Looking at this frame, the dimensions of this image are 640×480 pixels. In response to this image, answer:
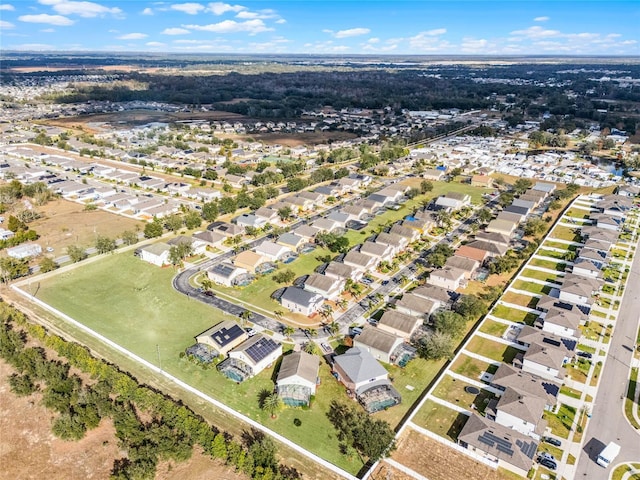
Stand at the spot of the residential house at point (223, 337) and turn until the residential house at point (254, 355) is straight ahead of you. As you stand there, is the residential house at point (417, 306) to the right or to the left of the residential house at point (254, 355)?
left

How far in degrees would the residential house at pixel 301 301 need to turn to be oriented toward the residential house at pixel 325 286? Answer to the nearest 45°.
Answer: approximately 90° to its left

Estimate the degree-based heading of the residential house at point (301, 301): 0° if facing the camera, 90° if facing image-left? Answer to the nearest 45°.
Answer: approximately 315°

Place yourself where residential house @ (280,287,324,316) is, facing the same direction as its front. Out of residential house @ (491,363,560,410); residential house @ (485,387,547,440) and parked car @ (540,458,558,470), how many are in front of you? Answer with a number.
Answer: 3

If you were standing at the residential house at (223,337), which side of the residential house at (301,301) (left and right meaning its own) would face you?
right

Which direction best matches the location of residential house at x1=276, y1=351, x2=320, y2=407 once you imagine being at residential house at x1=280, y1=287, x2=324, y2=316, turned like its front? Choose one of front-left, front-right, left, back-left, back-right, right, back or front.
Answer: front-right

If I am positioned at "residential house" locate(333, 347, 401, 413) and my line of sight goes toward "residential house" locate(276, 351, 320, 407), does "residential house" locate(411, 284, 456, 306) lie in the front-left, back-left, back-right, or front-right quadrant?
back-right

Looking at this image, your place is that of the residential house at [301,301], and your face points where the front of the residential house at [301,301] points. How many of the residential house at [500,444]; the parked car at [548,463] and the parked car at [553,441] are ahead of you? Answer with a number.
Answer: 3

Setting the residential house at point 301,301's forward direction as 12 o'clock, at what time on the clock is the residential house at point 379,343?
the residential house at point 379,343 is roughly at 12 o'clock from the residential house at point 301,301.

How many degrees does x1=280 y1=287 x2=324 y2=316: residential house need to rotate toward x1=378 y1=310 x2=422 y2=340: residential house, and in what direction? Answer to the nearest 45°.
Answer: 0° — it already faces it
